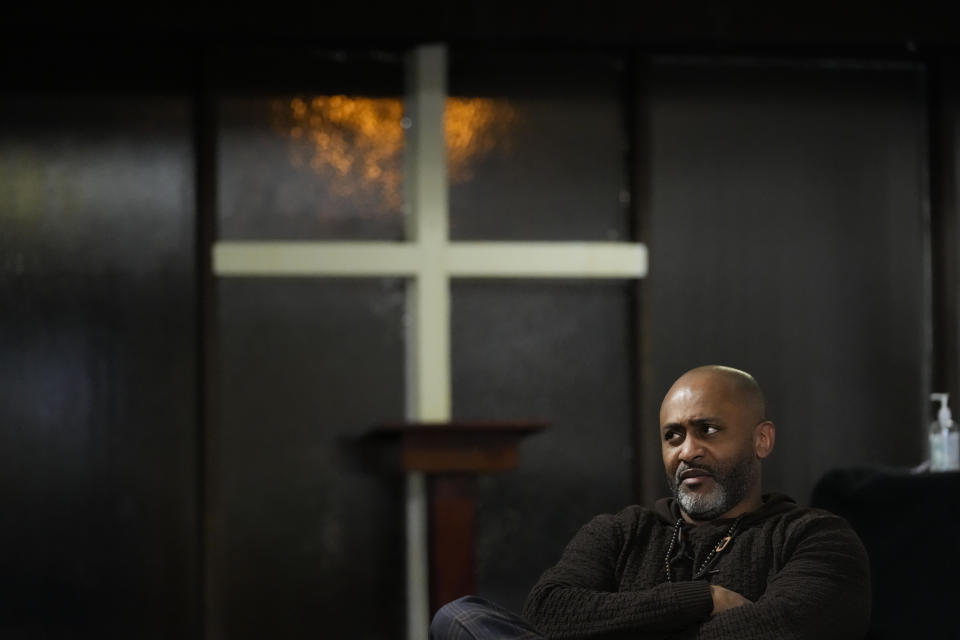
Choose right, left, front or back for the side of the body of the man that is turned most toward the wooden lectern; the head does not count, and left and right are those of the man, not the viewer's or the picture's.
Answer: back

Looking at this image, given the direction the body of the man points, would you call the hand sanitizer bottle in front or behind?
behind

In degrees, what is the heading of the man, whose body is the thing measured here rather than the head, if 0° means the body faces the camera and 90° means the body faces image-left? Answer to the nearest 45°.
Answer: approximately 45°
